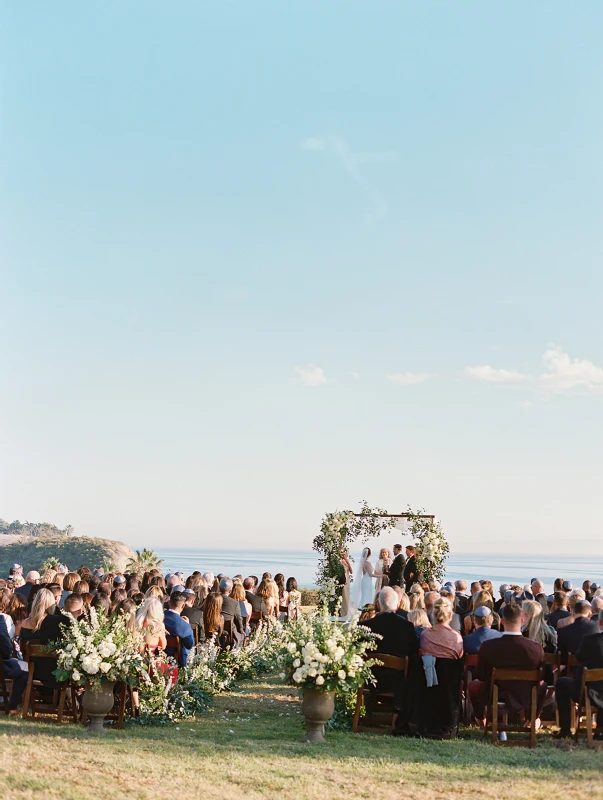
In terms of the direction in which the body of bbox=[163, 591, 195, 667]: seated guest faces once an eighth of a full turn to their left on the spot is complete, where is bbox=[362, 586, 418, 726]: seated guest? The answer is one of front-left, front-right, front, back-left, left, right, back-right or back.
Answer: back-right

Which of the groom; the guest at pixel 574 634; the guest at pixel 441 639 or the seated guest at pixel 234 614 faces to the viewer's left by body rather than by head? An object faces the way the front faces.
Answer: the groom

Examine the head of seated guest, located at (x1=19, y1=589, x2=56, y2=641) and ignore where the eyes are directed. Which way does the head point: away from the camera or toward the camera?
away from the camera

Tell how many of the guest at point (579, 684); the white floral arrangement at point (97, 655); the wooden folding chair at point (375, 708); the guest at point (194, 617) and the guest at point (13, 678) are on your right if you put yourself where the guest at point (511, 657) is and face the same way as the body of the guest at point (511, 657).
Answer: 1

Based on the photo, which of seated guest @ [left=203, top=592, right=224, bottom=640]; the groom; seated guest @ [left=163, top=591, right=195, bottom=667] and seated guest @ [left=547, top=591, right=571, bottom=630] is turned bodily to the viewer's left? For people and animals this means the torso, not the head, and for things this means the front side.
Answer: the groom

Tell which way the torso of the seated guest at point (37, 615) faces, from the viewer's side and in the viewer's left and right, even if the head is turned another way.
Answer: facing away from the viewer and to the right of the viewer

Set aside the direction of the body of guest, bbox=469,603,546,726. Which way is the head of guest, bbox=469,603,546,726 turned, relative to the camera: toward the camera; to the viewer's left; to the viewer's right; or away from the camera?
away from the camera

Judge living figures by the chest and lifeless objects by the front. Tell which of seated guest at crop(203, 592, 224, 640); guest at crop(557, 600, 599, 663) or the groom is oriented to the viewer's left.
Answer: the groom

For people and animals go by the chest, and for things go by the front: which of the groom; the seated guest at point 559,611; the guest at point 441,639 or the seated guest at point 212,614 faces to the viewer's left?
the groom

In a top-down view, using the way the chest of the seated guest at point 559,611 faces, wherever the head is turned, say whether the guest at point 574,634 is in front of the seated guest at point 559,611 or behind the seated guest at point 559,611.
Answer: behind

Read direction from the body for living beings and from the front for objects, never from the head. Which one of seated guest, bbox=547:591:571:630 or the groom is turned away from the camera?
the seated guest

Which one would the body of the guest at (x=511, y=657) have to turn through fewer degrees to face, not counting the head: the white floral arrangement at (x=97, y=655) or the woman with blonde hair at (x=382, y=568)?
the woman with blonde hair

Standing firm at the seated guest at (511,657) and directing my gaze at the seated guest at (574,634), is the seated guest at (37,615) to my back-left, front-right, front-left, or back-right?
back-left

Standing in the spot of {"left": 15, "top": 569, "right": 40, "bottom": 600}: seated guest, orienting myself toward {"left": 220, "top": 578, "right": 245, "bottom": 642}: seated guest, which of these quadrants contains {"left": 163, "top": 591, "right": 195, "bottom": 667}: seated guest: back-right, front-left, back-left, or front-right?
front-right

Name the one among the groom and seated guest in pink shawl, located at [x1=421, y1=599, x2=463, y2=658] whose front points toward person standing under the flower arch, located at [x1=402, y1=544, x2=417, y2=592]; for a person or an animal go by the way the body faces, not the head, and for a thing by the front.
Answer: seated guest in pink shawl, located at [x1=421, y1=599, x2=463, y2=658]
